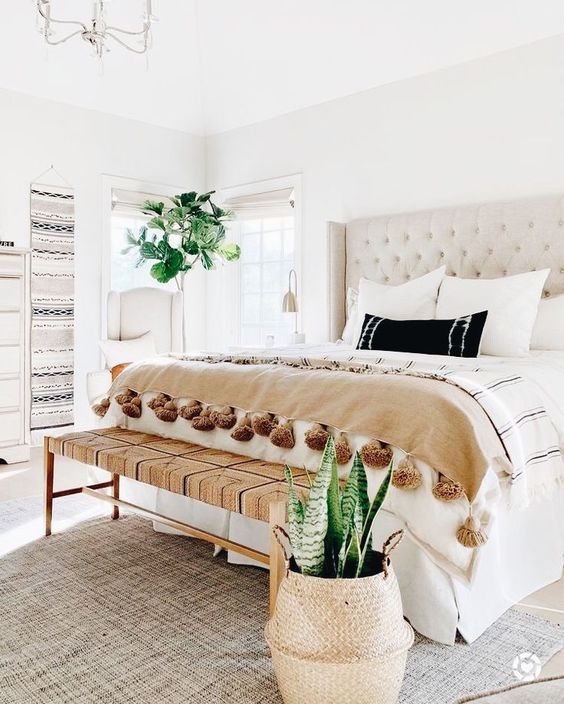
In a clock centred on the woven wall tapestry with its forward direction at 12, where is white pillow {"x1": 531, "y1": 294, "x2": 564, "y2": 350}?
The white pillow is roughly at 12 o'clock from the woven wall tapestry.

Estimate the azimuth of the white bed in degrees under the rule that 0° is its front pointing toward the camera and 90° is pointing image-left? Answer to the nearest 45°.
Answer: approximately 45°

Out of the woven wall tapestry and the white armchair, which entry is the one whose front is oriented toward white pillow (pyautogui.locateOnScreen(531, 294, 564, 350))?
the woven wall tapestry

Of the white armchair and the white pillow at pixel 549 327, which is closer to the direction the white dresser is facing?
the white pillow

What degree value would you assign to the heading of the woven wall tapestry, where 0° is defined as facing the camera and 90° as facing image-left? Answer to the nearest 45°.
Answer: approximately 315°

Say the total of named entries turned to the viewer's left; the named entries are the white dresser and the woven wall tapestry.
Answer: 0

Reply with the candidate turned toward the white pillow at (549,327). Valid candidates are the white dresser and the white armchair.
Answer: the white dresser

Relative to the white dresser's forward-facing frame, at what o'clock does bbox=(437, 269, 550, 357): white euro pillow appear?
The white euro pillow is roughly at 12 o'clock from the white dresser.

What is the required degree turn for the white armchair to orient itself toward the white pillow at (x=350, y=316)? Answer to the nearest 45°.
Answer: approximately 90° to its left

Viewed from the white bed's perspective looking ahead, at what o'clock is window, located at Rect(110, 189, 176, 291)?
The window is roughly at 3 o'clock from the white bed.

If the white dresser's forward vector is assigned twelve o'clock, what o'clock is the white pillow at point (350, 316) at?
The white pillow is roughly at 11 o'clock from the white dresser.
